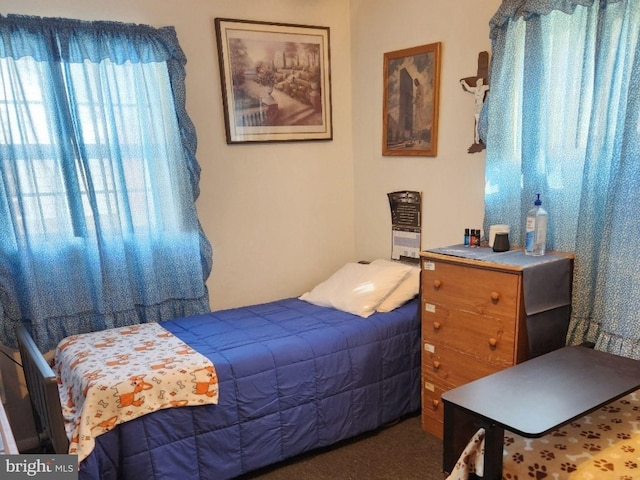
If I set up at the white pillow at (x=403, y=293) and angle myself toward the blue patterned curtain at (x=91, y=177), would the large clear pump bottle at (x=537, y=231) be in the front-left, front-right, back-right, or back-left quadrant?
back-left

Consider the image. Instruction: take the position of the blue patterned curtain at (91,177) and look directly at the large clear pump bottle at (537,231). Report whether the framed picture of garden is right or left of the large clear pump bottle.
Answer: left

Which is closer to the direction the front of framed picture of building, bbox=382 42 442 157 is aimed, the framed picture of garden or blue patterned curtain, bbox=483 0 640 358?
the framed picture of garden

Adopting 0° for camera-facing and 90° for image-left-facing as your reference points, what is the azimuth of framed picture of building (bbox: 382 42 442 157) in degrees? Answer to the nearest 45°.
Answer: approximately 45°

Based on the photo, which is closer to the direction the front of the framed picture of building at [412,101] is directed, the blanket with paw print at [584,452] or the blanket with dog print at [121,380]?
the blanket with dog print

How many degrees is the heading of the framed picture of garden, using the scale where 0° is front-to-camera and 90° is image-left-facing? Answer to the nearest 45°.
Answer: approximately 315°

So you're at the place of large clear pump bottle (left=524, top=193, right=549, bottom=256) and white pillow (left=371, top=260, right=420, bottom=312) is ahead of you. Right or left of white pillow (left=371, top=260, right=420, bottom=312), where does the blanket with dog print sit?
left

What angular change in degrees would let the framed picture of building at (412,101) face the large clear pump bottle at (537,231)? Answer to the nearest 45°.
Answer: approximately 90° to its left
